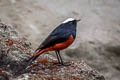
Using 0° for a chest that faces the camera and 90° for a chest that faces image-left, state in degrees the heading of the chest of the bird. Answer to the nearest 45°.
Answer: approximately 270°
